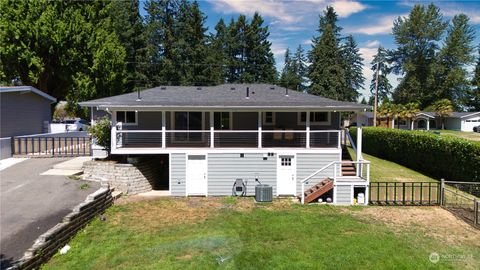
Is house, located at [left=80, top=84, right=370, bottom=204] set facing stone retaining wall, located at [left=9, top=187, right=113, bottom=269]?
no

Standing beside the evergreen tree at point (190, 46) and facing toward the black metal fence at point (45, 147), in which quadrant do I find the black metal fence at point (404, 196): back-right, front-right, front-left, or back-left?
front-left

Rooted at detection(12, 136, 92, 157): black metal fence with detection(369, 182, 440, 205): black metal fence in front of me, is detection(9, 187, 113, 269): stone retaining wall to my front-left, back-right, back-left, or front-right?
front-right

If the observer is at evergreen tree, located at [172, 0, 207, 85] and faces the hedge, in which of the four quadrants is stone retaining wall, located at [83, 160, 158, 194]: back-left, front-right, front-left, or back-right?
front-right

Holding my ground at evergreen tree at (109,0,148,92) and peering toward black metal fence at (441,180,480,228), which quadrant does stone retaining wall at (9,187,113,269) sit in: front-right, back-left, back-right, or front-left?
front-right

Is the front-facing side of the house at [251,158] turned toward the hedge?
no

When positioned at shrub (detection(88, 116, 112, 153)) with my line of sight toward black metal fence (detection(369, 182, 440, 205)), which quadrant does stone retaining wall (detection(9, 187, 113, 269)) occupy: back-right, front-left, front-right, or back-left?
front-right
